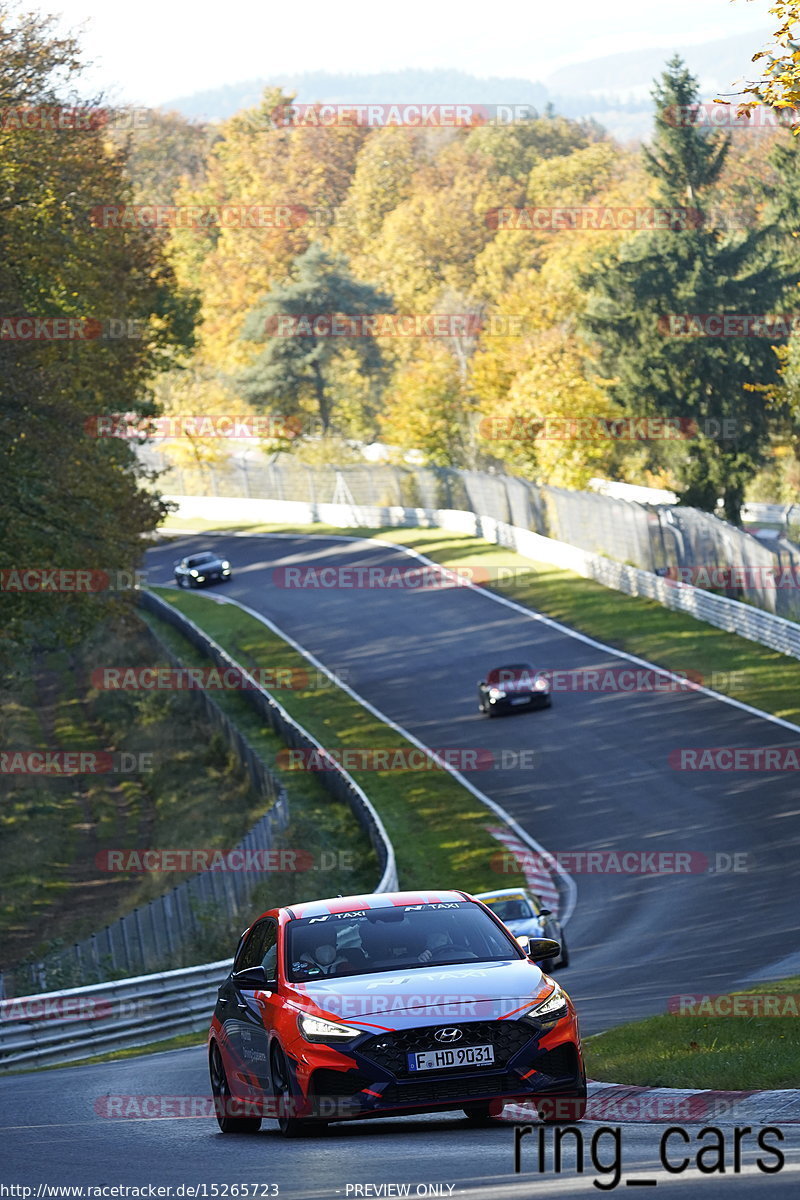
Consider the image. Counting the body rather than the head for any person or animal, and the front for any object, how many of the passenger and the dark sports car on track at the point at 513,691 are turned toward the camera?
2

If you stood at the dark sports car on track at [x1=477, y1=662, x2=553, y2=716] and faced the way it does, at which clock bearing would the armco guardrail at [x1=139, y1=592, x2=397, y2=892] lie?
The armco guardrail is roughly at 1 o'clock from the dark sports car on track.

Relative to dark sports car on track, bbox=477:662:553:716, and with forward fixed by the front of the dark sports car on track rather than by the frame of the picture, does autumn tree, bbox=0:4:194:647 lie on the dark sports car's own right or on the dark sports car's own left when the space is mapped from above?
on the dark sports car's own right

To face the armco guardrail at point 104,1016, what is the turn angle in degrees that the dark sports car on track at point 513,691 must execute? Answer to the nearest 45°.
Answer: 0° — it already faces it

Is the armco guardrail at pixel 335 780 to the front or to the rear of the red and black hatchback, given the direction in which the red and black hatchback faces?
to the rear

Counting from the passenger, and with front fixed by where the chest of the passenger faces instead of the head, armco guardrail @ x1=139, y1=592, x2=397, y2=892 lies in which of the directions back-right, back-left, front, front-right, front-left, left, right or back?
back
